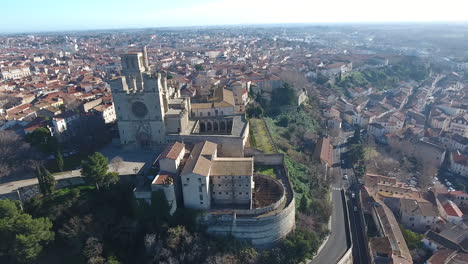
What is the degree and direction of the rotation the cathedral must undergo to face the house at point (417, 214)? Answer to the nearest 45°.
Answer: approximately 90° to its left

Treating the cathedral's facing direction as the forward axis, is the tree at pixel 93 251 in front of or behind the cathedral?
in front

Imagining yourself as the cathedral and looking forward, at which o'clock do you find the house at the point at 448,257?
The house is roughly at 10 o'clock from the cathedral.

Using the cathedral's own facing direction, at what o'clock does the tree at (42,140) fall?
The tree is roughly at 3 o'clock from the cathedral.

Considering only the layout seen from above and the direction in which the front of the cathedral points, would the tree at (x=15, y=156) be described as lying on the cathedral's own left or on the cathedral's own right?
on the cathedral's own right

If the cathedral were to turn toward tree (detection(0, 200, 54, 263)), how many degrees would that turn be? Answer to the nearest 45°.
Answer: approximately 45° to its right

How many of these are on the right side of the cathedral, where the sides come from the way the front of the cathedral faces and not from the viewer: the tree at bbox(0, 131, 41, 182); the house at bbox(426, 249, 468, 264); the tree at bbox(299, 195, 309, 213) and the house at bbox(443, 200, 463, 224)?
1

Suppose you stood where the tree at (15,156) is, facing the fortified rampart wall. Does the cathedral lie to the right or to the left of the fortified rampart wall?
left

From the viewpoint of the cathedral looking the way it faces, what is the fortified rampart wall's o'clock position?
The fortified rampart wall is roughly at 11 o'clock from the cathedral.

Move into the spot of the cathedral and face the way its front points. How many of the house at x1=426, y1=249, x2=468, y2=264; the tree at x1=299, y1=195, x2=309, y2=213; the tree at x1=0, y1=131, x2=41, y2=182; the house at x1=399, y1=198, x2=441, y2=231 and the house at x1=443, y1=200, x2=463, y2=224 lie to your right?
1

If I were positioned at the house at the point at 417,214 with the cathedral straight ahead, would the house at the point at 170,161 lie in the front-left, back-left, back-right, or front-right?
front-left

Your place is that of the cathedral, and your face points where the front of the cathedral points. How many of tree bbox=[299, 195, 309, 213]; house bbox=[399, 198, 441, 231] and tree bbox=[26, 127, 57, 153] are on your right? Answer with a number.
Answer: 1

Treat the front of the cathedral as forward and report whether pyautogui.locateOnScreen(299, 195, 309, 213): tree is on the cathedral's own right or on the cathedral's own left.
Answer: on the cathedral's own left

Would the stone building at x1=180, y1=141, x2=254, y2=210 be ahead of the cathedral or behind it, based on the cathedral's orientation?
ahead

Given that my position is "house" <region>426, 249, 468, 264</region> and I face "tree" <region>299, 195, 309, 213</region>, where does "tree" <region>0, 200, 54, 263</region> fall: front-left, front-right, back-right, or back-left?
front-left

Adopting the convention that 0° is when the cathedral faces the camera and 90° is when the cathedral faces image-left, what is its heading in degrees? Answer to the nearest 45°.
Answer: approximately 0°

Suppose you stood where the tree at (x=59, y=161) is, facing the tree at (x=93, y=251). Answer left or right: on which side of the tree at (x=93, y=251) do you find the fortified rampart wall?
left

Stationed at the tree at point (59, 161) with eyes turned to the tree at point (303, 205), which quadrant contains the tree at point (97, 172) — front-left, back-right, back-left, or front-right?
front-right
